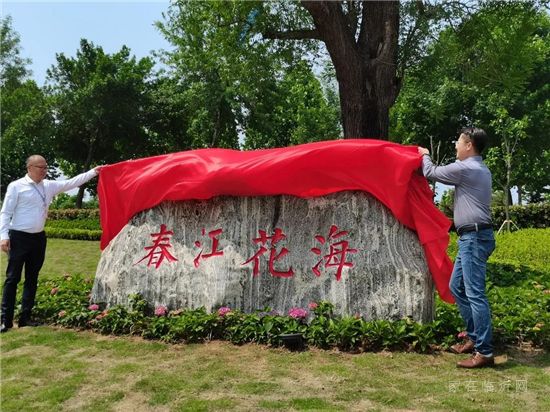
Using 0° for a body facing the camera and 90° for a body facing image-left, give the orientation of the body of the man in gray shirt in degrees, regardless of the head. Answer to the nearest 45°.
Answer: approximately 90°

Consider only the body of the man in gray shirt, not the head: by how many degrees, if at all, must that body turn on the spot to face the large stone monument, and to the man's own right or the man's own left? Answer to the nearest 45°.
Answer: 0° — they already face it

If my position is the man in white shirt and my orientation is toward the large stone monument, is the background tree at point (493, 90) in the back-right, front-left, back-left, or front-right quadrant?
front-left

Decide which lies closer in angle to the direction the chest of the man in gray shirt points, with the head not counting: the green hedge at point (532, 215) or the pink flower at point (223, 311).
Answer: the pink flower

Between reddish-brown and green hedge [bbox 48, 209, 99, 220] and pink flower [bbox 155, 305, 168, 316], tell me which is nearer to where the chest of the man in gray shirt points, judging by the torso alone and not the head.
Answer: the pink flower

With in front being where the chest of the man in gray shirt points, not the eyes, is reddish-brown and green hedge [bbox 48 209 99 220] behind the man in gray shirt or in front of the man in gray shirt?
in front

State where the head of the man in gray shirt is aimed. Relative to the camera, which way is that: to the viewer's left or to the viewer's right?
to the viewer's left

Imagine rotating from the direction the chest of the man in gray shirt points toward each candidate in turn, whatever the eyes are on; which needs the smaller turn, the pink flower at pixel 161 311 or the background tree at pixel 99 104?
the pink flower

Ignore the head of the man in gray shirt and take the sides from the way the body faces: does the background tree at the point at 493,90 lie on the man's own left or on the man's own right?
on the man's own right

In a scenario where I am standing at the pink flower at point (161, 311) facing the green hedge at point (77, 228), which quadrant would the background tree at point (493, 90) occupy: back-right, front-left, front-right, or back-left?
front-right

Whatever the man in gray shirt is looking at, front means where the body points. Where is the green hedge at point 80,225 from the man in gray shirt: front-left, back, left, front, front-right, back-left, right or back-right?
front-right

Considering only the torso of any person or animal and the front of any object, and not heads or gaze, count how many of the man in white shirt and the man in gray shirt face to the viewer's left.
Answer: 1

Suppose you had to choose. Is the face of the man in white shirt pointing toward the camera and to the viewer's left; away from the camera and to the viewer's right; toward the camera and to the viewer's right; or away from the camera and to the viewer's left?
toward the camera and to the viewer's right

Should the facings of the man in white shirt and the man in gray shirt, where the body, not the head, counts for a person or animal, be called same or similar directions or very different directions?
very different directions
